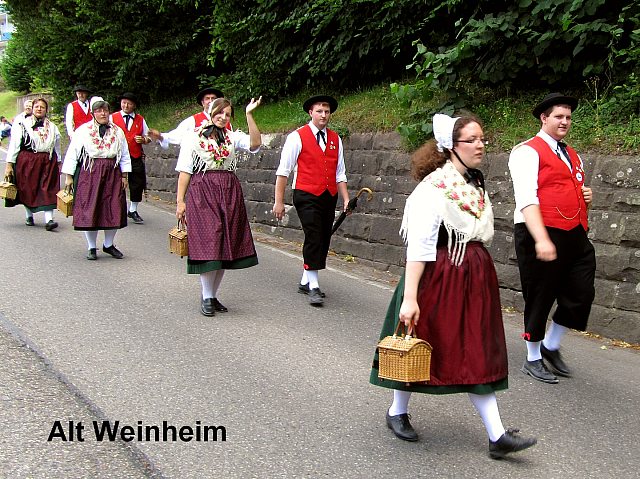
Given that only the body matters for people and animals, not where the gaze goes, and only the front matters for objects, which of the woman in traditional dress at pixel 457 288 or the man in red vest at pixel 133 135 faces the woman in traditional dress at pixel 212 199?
the man in red vest

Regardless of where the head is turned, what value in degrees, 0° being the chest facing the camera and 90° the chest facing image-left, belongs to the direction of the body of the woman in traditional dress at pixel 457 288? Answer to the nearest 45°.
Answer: approximately 315°

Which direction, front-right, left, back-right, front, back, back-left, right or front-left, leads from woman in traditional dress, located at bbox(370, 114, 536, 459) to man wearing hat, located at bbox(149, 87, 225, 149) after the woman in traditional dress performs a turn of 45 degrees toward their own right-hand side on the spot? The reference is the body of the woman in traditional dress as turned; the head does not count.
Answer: back-right

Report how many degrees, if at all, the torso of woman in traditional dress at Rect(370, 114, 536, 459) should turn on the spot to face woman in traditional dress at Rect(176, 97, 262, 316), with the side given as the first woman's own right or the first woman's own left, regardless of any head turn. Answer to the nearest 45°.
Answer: approximately 180°

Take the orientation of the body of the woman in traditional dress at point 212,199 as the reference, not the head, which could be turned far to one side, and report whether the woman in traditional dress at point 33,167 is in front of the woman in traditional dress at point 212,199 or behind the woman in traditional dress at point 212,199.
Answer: behind
